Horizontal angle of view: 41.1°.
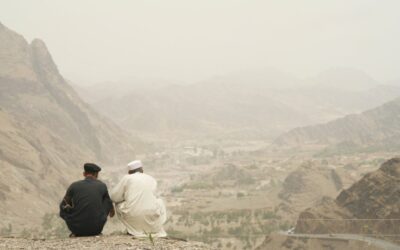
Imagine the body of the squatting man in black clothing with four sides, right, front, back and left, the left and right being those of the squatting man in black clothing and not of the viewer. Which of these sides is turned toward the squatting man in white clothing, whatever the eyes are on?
right

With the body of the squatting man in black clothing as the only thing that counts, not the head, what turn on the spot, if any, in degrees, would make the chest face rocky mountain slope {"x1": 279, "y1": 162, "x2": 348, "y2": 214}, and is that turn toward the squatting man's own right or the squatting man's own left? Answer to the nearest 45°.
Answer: approximately 45° to the squatting man's own right

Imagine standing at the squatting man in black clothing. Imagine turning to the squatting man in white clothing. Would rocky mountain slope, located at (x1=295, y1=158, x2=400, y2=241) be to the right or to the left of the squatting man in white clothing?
left

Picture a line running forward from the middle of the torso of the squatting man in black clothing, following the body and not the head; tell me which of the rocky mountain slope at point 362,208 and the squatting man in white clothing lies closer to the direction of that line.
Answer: the rocky mountain slope

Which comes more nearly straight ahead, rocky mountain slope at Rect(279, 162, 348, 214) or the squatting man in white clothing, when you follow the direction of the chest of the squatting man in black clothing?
the rocky mountain slope

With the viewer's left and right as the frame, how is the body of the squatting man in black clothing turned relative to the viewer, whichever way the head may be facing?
facing away from the viewer

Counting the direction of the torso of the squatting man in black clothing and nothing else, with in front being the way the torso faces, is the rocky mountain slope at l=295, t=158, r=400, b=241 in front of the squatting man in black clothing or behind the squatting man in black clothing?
in front
